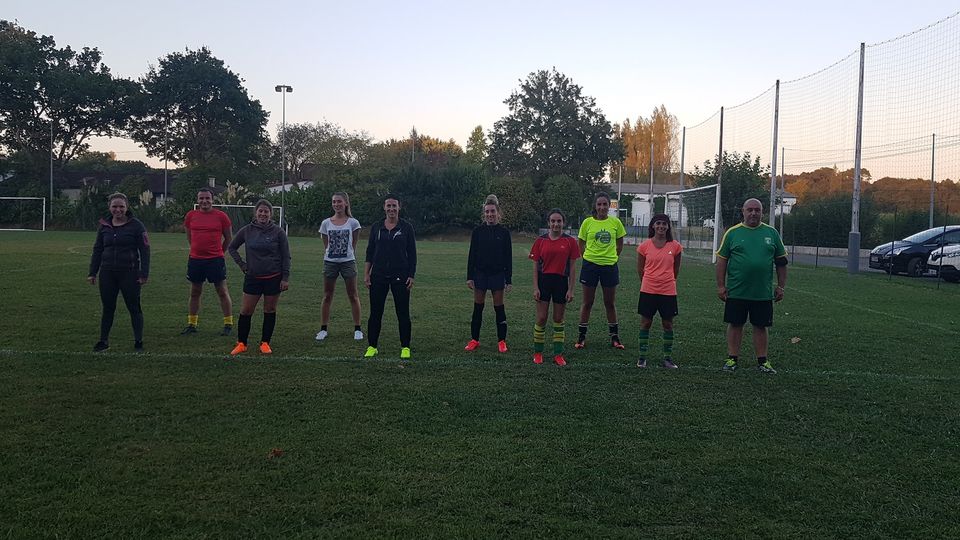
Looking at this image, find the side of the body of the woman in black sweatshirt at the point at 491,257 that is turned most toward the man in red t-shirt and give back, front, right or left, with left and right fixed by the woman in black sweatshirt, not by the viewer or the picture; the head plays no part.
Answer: right

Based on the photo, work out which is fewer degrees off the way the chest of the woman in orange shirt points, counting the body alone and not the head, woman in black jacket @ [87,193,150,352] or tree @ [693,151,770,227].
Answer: the woman in black jacket

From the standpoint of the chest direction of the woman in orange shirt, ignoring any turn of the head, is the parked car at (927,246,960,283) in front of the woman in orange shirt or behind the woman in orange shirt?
behind

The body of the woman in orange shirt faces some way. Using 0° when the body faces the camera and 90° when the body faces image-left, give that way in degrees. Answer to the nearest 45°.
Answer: approximately 0°

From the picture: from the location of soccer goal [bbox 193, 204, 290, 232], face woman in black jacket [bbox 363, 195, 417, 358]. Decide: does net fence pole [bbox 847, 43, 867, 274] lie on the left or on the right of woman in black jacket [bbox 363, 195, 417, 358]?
left
